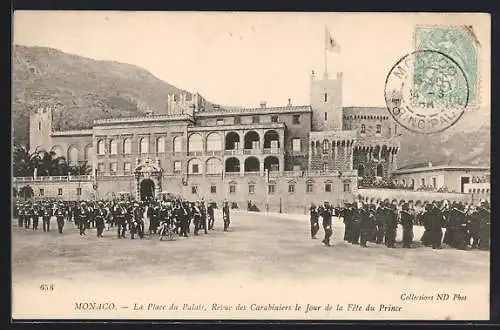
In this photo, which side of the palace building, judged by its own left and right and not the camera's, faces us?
front
